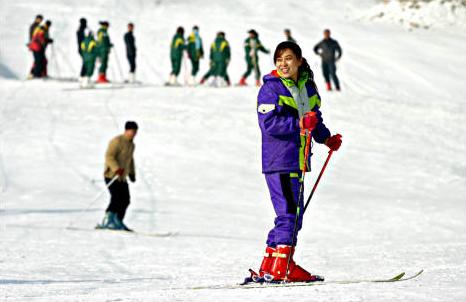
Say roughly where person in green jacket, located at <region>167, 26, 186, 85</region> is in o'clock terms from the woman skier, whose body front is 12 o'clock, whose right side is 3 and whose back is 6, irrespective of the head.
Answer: The person in green jacket is roughly at 7 o'clock from the woman skier.

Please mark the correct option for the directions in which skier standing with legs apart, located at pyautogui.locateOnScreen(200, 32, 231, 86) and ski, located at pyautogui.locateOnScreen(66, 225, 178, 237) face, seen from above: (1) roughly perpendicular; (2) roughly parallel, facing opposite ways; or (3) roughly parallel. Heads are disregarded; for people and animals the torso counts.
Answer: roughly perpendicular

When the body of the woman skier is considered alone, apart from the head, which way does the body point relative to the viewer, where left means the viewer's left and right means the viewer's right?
facing the viewer and to the right of the viewer
